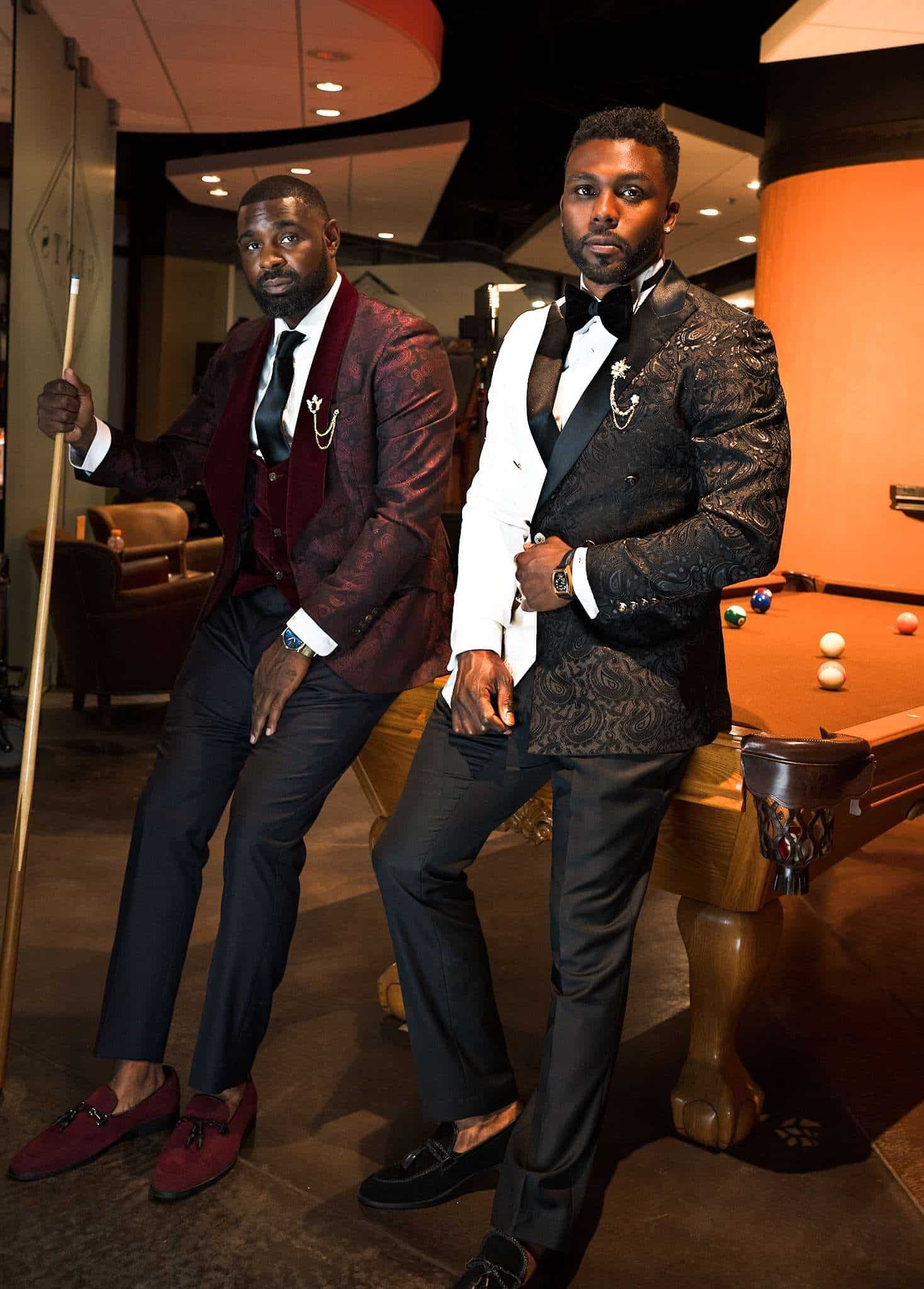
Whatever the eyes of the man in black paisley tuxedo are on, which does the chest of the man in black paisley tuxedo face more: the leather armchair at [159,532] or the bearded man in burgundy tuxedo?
the bearded man in burgundy tuxedo

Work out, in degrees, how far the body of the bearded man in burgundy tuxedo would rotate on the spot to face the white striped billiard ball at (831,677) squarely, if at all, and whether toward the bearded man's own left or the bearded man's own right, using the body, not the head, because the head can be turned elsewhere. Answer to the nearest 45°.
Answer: approximately 135° to the bearded man's own left

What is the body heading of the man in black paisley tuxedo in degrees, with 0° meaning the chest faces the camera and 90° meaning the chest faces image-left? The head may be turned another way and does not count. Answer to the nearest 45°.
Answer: approximately 45°

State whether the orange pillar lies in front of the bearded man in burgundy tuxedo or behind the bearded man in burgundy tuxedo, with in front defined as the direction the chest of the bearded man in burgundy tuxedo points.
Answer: behind

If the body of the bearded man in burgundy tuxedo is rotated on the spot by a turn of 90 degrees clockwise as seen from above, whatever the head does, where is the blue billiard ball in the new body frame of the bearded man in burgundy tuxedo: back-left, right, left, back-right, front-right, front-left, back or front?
right
